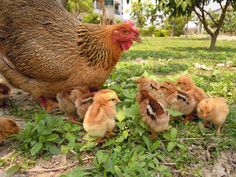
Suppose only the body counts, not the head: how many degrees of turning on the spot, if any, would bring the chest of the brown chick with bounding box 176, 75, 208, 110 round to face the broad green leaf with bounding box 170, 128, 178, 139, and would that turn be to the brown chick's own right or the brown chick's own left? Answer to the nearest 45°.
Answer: approximately 90° to the brown chick's own left

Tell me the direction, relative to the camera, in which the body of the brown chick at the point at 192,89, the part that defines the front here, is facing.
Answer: to the viewer's left

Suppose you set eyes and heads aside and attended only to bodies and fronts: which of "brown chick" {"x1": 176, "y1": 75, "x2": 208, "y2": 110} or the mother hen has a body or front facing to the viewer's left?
the brown chick

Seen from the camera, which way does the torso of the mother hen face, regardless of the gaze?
to the viewer's right

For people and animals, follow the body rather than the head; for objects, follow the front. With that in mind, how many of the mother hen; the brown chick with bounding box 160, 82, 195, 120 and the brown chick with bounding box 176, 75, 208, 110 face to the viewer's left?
2

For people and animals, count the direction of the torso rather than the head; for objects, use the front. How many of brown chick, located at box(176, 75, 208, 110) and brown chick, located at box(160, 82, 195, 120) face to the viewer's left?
2

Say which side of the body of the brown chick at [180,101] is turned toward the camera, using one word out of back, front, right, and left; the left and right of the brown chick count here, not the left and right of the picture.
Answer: left
